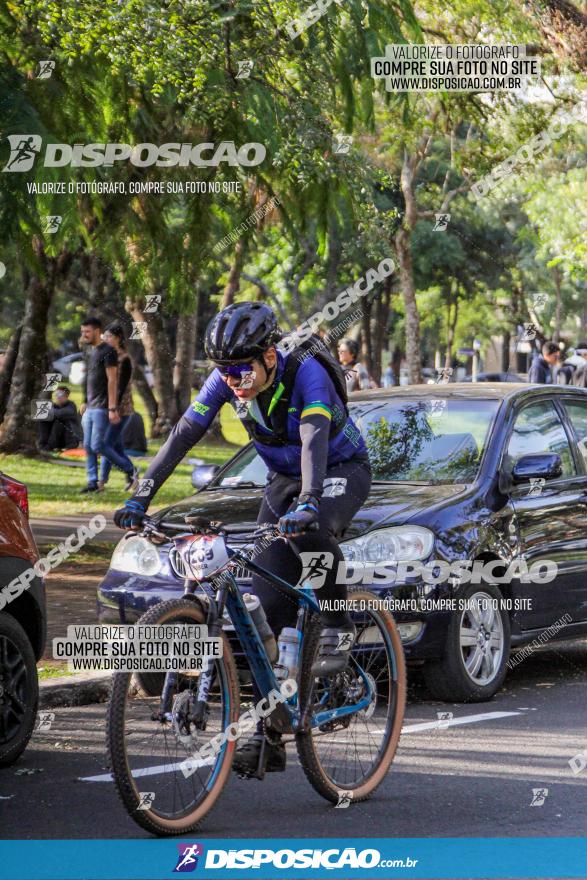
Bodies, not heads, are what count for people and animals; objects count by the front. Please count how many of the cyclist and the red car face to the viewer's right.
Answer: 0

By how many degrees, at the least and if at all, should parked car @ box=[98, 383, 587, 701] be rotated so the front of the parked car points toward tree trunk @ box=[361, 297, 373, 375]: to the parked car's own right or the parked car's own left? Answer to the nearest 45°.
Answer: approximately 135° to the parked car's own right

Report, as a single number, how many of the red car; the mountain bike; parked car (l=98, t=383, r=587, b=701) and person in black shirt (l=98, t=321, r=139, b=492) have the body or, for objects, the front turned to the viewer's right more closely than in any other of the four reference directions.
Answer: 0

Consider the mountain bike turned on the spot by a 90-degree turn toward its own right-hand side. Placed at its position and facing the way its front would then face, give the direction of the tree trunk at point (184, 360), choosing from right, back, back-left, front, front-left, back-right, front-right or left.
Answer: front-right

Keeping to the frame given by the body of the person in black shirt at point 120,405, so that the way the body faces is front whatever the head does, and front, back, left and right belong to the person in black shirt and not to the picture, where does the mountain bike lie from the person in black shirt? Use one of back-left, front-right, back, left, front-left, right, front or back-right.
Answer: left

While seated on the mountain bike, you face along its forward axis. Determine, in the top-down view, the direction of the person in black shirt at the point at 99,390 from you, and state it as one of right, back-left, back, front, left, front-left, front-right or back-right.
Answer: back-right

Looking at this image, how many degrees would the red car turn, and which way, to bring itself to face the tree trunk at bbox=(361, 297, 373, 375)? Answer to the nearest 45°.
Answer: approximately 135° to its right

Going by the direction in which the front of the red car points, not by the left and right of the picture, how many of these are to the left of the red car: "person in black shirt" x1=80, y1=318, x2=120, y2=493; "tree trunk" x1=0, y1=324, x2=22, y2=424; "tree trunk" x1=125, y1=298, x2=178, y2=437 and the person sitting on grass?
0

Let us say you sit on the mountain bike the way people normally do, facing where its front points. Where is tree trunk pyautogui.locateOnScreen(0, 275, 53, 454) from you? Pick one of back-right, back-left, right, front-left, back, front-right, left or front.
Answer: back-right

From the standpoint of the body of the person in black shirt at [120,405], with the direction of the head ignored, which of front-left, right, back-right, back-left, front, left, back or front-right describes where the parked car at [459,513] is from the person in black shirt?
left

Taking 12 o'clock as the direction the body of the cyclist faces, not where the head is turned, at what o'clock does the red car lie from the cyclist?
The red car is roughly at 3 o'clock from the cyclist.

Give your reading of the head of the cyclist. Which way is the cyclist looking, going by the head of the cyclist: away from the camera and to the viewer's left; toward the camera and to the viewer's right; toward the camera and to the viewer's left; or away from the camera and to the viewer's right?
toward the camera and to the viewer's left

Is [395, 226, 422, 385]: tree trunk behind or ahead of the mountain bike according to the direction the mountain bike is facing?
behind

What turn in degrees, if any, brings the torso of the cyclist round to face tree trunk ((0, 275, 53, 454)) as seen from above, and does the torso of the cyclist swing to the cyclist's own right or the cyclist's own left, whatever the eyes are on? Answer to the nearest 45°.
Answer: approximately 135° to the cyclist's own right

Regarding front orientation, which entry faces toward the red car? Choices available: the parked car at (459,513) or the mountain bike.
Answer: the parked car

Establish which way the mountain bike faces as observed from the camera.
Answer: facing the viewer and to the left of the viewer

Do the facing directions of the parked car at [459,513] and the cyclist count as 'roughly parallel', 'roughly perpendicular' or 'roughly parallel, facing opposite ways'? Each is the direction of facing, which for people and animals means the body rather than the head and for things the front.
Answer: roughly parallel
